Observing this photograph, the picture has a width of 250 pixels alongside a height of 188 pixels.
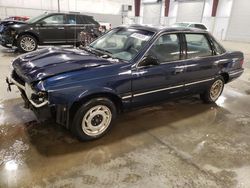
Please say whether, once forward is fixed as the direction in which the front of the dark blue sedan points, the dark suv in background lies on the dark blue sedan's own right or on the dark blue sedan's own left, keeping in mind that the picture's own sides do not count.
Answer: on the dark blue sedan's own right

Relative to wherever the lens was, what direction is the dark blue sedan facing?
facing the viewer and to the left of the viewer
